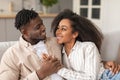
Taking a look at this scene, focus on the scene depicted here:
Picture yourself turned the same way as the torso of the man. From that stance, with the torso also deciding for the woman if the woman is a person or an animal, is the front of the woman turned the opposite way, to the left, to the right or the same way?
to the right

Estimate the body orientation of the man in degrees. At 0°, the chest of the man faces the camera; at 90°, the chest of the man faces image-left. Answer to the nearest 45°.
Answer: approximately 315°

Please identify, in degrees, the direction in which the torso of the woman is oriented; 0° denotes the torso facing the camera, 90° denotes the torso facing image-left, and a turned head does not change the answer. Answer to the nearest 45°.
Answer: approximately 45°
